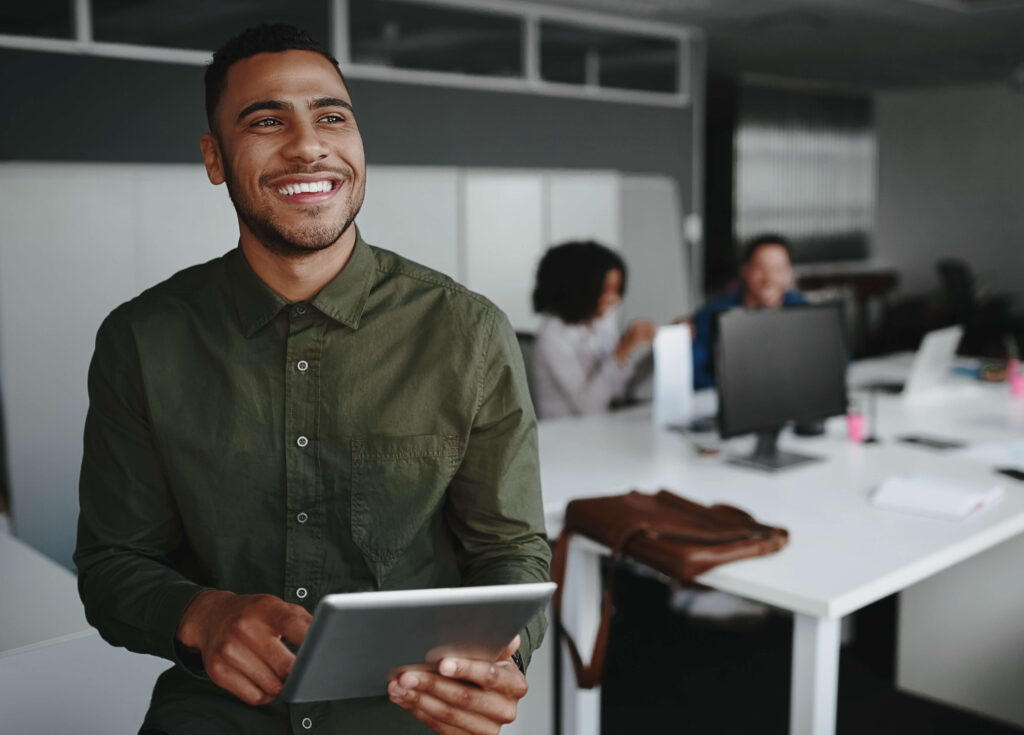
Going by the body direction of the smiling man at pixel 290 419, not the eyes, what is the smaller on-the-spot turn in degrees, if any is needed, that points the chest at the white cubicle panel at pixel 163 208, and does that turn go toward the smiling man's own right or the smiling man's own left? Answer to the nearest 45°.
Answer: approximately 180°

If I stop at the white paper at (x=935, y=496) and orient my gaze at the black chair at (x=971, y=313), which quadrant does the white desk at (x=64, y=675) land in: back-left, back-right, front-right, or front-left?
back-left

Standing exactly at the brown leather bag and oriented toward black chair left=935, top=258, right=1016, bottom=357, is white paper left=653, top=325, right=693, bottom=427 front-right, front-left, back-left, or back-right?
front-left

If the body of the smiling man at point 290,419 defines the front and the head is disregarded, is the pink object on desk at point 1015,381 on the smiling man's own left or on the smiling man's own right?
on the smiling man's own left

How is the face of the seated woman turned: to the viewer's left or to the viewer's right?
to the viewer's right

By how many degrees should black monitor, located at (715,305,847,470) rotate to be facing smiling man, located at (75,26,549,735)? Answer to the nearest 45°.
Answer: approximately 45° to its right

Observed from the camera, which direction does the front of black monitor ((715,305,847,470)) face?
facing the viewer and to the right of the viewer

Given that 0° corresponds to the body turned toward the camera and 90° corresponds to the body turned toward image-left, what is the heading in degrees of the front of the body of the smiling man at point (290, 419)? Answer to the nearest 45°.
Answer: approximately 0°
